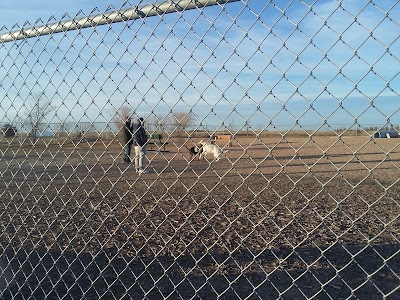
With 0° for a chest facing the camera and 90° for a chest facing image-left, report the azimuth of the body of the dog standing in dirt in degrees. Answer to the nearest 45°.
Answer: approximately 90°
